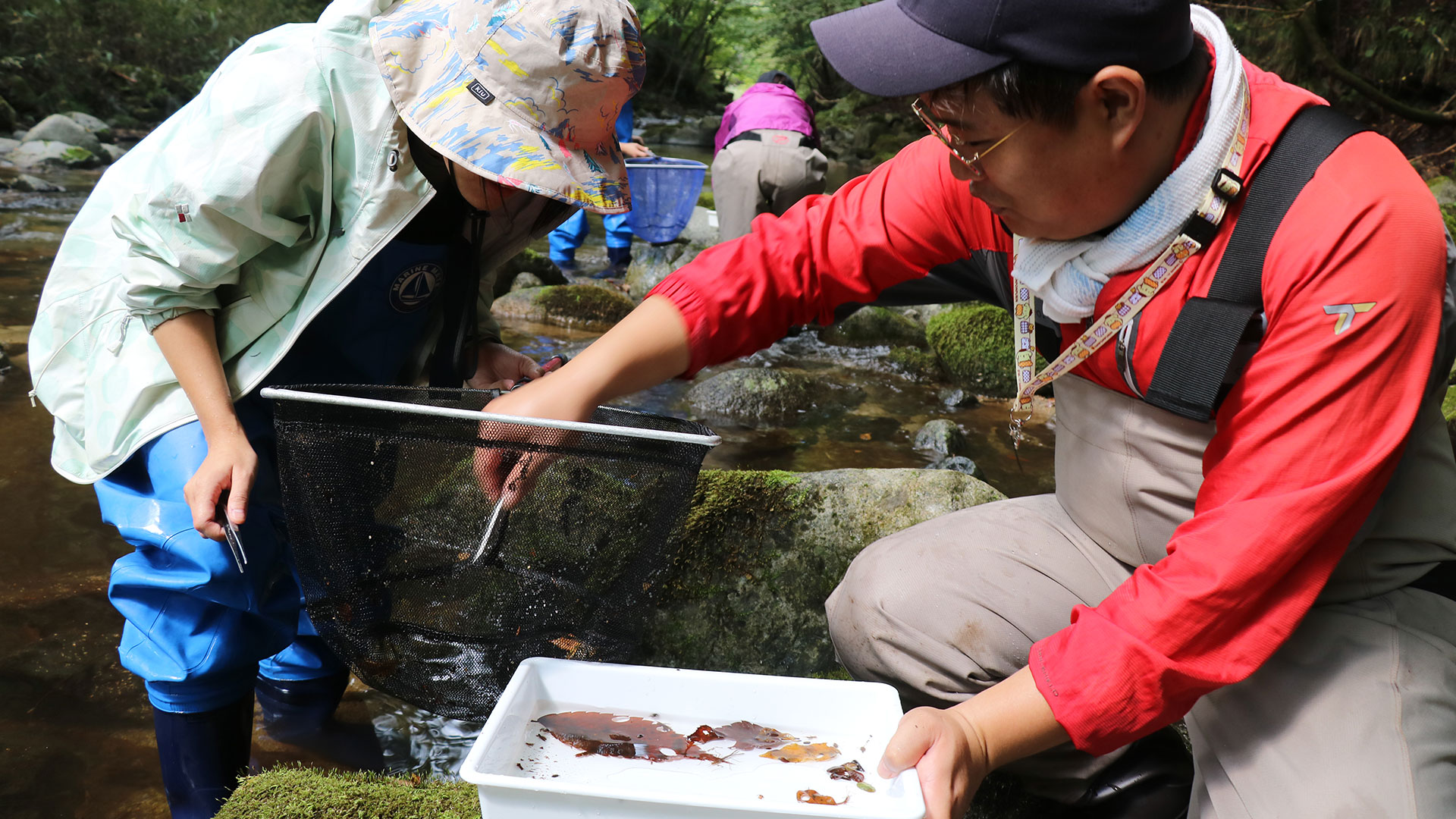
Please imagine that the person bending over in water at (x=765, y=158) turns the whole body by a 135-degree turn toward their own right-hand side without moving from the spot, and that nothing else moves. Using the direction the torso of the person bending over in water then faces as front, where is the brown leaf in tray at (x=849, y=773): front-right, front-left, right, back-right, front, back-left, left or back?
front-right

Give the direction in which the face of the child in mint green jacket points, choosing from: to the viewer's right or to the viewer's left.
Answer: to the viewer's right

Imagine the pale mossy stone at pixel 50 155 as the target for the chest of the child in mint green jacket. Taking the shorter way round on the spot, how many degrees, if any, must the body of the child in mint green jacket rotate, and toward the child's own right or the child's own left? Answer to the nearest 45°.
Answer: approximately 135° to the child's own left

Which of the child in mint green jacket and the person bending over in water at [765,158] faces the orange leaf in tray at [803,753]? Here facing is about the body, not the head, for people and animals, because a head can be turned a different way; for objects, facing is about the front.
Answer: the child in mint green jacket

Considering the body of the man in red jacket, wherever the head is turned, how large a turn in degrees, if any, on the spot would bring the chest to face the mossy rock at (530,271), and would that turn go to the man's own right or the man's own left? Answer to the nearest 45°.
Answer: approximately 90° to the man's own right

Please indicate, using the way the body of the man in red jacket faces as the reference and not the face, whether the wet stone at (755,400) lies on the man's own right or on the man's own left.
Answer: on the man's own right

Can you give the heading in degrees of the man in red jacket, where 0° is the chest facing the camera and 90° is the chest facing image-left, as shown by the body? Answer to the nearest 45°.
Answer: approximately 45°

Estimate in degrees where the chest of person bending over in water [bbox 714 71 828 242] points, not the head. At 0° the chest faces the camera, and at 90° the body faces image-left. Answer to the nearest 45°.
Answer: approximately 180°

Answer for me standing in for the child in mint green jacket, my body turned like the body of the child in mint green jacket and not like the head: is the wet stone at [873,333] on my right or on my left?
on my left

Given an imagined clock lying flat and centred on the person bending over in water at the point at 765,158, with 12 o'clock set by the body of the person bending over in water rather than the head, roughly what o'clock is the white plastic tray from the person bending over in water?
The white plastic tray is roughly at 6 o'clock from the person bending over in water.

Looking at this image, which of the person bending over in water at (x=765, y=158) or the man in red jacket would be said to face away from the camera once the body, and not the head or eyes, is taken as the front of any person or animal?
the person bending over in water

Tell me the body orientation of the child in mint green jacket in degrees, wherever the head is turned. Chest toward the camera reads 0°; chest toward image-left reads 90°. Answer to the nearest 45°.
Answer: approximately 315°

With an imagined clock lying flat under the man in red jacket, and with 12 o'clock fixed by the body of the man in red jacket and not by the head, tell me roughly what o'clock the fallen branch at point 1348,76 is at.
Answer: The fallen branch is roughly at 5 o'clock from the man in red jacket.
